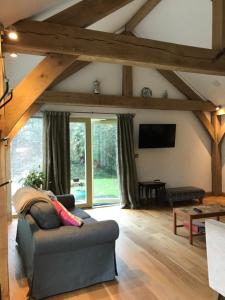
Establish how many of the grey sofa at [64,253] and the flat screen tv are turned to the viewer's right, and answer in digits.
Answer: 1

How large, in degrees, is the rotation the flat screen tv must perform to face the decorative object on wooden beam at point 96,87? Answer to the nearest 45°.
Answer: approximately 45° to its right

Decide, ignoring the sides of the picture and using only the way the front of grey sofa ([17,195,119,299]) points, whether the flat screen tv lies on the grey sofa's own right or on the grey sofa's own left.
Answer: on the grey sofa's own left

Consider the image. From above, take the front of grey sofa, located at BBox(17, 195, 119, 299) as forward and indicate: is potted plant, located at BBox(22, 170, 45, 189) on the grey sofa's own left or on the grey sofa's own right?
on the grey sofa's own left

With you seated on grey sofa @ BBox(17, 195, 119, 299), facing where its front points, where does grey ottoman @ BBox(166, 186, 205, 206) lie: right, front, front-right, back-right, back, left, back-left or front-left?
front-left

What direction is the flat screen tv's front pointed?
toward the camera

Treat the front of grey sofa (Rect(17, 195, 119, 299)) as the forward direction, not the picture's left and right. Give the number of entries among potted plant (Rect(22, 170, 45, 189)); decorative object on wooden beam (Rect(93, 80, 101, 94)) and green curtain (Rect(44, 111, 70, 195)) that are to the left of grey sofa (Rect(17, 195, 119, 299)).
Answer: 3

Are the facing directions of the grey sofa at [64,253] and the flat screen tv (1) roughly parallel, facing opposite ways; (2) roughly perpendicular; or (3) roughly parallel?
roughly perpendicular

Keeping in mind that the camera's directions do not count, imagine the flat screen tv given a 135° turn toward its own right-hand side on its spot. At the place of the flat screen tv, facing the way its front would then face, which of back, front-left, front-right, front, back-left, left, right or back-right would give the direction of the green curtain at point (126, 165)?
left
